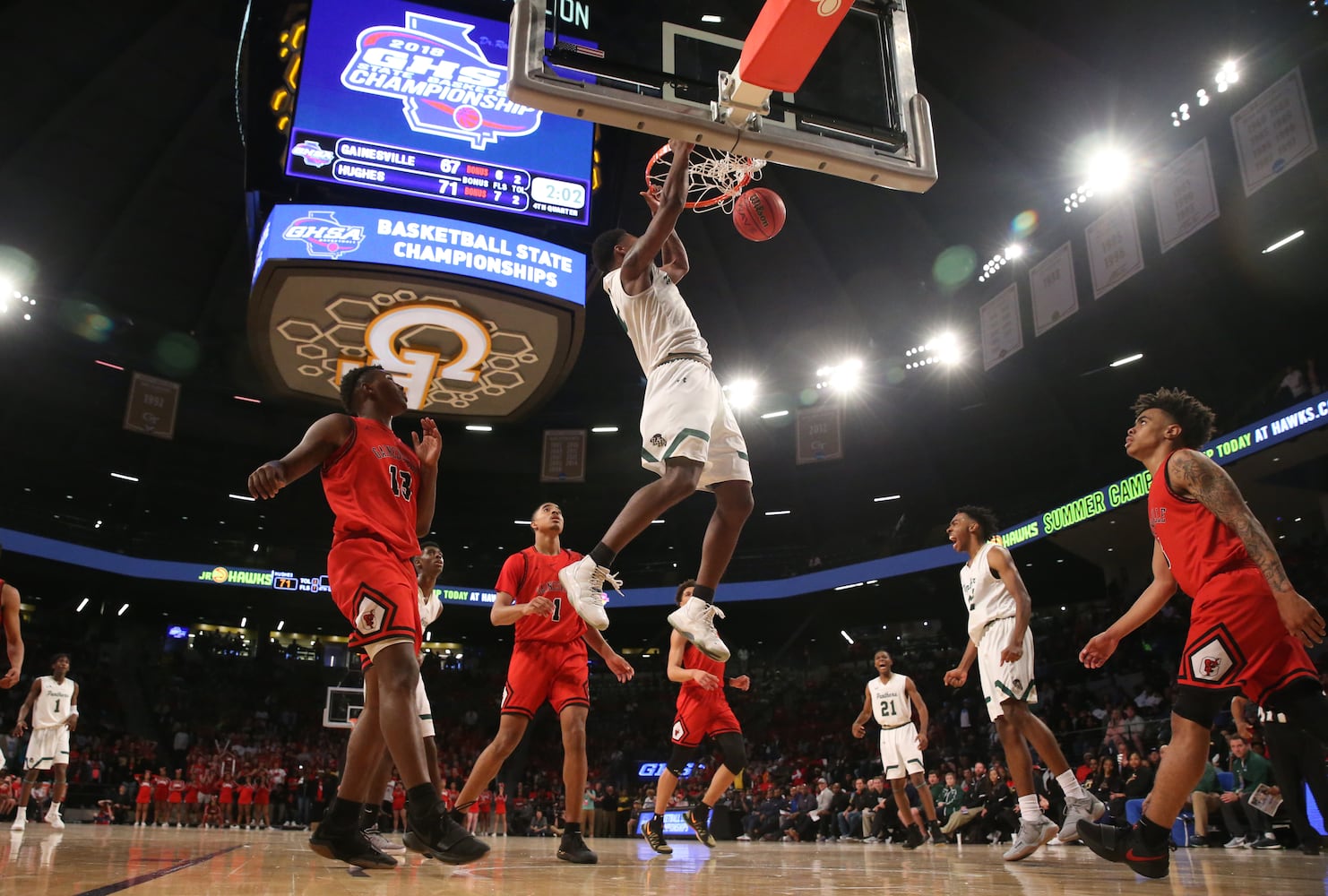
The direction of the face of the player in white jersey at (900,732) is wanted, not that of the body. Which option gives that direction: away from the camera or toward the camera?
toward the camera

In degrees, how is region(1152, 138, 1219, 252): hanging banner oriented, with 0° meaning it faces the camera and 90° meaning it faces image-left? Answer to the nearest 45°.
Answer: approximately 45°

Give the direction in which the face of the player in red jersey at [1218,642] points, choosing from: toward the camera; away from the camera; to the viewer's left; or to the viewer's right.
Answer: to the viewer's left

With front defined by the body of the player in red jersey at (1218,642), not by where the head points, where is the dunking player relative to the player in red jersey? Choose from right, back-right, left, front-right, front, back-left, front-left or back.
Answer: front

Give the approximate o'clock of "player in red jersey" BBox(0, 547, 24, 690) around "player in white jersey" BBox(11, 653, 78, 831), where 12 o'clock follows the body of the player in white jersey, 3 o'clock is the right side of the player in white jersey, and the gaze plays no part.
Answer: The player in red jersey is roughly at 12 o'clock from the player in white jersey.

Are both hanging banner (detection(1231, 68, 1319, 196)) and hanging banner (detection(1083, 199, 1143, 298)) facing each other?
no

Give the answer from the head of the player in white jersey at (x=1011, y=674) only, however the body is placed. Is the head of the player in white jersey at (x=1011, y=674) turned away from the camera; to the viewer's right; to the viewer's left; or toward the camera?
to the viewer's left

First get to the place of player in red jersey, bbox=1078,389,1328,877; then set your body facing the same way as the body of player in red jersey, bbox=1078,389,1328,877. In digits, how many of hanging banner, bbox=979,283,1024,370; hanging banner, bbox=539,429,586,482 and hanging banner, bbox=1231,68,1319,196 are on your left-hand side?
0

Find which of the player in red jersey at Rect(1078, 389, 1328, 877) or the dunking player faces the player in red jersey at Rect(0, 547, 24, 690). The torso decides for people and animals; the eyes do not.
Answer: the player in red jersey at Rect(1078, 389, 1328, 877)

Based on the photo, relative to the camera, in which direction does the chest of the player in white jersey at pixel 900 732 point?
toward the camera

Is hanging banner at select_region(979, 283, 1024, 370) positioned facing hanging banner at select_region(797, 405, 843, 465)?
no

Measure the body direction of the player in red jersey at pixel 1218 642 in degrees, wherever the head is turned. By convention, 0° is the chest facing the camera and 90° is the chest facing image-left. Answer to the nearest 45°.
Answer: approximately 90°

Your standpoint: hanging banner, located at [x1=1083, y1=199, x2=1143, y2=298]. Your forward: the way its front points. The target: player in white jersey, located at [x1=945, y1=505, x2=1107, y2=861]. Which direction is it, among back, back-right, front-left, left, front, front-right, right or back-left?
front-left

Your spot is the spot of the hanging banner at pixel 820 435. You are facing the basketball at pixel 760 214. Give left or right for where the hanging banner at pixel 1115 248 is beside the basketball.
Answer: left

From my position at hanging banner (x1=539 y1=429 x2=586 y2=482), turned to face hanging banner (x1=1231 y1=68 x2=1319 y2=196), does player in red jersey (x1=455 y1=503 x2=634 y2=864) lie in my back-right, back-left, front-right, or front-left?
front-right

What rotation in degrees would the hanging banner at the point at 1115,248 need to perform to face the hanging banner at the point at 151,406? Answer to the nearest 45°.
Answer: approximately 45° to its right

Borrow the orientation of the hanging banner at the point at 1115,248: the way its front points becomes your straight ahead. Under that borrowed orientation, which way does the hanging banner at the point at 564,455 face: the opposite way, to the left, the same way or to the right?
to the left

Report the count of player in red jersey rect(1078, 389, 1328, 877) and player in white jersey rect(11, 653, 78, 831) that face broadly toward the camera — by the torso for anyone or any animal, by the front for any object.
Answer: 1
